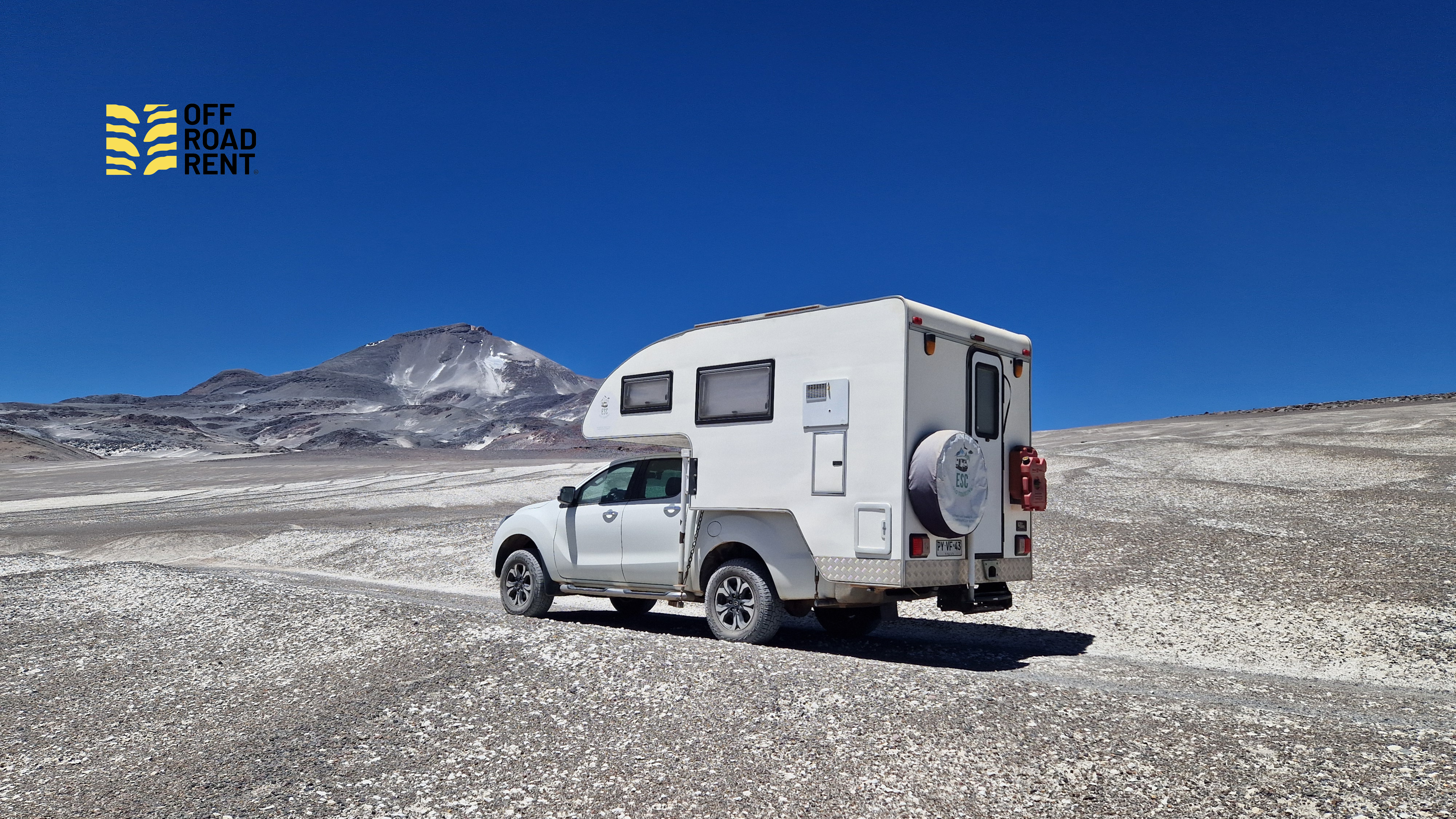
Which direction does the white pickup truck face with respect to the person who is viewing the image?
facing away from the viewer and to the left of the viewer
